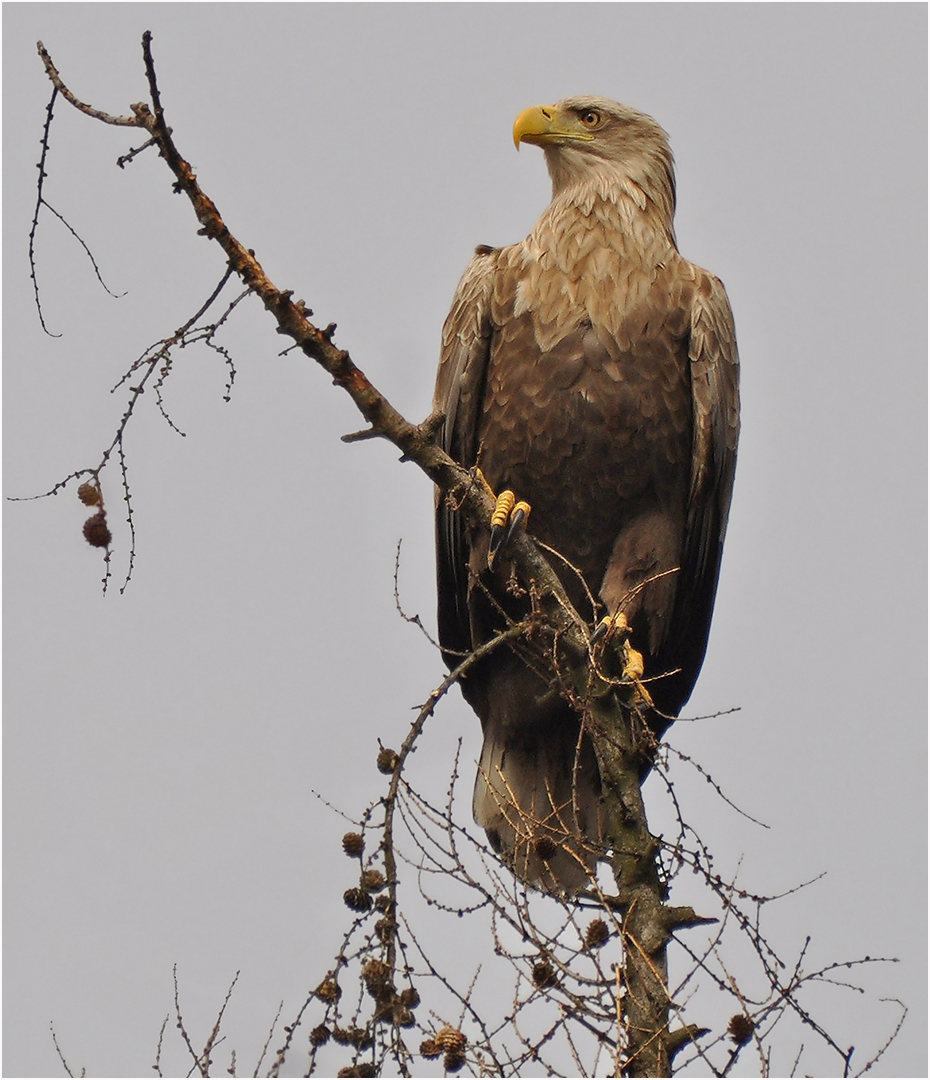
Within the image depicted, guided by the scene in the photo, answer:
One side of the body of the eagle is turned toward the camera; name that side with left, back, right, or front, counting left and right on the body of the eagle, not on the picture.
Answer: front
